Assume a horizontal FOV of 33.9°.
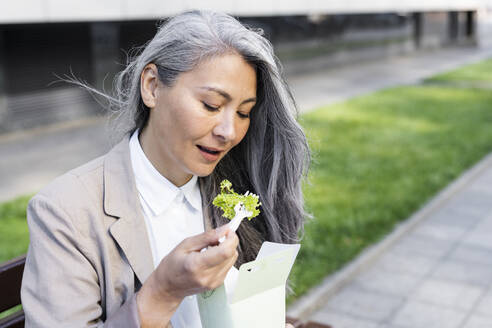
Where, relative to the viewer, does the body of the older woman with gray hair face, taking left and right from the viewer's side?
facing the viewer and to the right of the viewer

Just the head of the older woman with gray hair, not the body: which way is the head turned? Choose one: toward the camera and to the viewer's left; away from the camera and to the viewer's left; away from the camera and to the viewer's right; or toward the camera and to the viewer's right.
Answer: toward the camera and to the viewer's right
